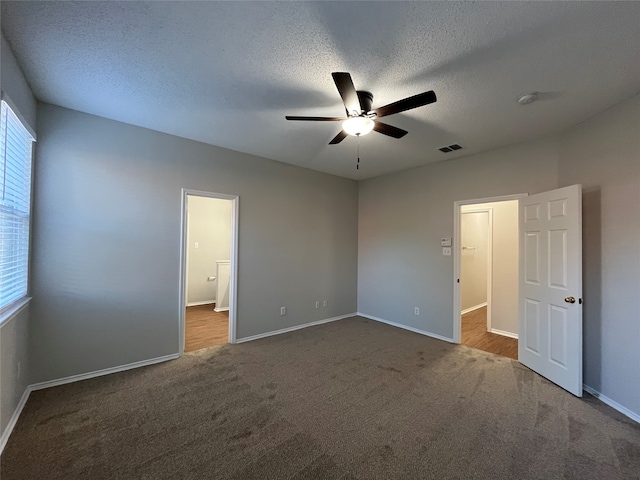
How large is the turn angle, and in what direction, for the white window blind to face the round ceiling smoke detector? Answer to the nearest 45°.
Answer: approximately 45° to its right

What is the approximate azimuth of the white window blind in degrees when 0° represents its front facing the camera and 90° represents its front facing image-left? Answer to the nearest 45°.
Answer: approximately 270°
